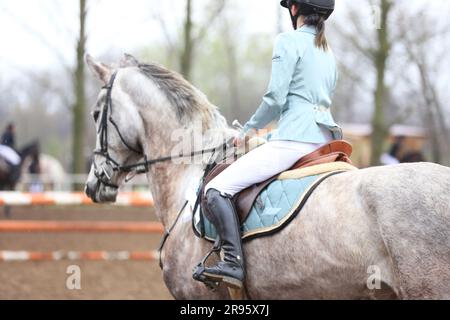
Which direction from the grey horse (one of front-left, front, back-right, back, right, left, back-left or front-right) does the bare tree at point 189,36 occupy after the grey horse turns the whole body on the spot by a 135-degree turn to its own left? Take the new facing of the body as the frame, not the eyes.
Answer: back-left

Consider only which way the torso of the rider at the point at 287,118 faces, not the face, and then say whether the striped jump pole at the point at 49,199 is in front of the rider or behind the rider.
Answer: in front

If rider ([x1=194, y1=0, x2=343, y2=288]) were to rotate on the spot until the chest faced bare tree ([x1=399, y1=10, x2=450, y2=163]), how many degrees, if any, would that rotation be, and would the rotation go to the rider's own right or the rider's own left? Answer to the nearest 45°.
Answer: approximately 45° to the rider's own right

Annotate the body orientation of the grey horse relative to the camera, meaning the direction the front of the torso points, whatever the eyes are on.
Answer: to the viewer's left

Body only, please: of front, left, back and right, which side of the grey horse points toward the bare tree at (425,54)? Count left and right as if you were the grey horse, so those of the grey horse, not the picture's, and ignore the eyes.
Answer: right

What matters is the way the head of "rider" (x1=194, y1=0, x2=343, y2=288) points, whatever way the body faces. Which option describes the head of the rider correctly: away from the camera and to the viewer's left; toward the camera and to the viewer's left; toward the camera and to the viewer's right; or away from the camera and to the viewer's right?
away from the camera and to the viewer's left

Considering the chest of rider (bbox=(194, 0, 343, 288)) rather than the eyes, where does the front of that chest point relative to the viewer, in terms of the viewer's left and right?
facing away from the viewer and to the left of the viewer

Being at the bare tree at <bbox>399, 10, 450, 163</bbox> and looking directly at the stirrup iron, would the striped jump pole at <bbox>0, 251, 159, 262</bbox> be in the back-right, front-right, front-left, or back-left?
front-right

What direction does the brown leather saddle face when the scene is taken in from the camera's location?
facing to the left of the viewer

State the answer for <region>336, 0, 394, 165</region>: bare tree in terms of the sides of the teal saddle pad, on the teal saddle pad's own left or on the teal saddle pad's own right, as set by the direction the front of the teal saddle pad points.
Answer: on the teal saddle pad's own right

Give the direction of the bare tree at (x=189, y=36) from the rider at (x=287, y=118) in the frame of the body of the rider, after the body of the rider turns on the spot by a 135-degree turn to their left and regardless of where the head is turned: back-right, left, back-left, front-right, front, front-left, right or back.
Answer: back

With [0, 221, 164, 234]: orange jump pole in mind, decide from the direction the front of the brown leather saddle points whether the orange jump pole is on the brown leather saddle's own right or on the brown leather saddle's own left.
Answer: on the brown leather saddle's own right

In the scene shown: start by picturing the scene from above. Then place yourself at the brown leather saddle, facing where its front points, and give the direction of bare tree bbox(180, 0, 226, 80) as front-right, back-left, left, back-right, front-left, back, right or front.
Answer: right

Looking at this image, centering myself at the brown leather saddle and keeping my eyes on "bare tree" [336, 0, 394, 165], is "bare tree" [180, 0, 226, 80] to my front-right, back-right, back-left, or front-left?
front-left

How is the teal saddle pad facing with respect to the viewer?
to the viewer's left

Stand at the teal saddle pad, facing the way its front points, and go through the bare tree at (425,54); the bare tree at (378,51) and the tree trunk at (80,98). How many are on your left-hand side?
0

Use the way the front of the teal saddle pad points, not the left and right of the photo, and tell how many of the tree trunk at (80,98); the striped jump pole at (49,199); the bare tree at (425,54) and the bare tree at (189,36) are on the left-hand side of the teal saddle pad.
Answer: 0
